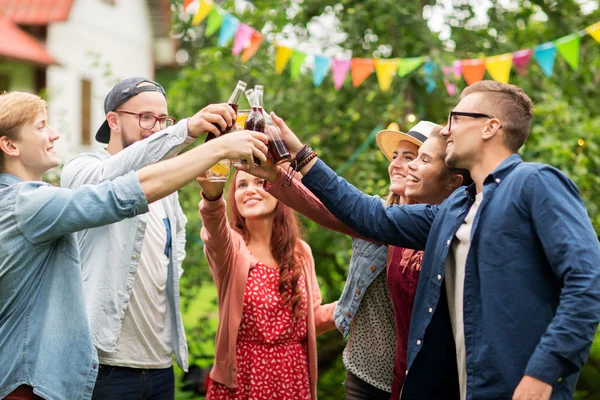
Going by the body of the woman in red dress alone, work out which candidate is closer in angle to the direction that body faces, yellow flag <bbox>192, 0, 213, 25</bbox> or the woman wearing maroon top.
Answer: the woman wearing maroon top

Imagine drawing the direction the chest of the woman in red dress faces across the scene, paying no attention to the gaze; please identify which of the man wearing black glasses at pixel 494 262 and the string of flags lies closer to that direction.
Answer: the man wearing black glasses

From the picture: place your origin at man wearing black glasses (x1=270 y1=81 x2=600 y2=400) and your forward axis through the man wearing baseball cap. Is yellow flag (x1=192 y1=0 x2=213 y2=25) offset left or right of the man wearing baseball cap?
right

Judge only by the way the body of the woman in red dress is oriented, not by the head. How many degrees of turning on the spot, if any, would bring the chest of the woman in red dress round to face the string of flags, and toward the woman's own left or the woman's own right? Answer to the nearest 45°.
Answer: approximately 180°

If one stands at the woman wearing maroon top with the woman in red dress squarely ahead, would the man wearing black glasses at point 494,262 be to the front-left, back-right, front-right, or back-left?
back-left

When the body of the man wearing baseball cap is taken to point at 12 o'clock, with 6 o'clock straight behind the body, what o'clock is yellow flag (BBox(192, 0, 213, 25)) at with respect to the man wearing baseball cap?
The yellow flag is roughly at 8 o'clock from the man wearing baseball cap.

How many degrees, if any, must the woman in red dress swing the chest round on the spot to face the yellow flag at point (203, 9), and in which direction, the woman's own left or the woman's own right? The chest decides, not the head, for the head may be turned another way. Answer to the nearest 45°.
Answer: approximately 180°

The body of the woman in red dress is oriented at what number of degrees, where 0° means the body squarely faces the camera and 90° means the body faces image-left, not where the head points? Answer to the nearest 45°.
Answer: approximately 0°
